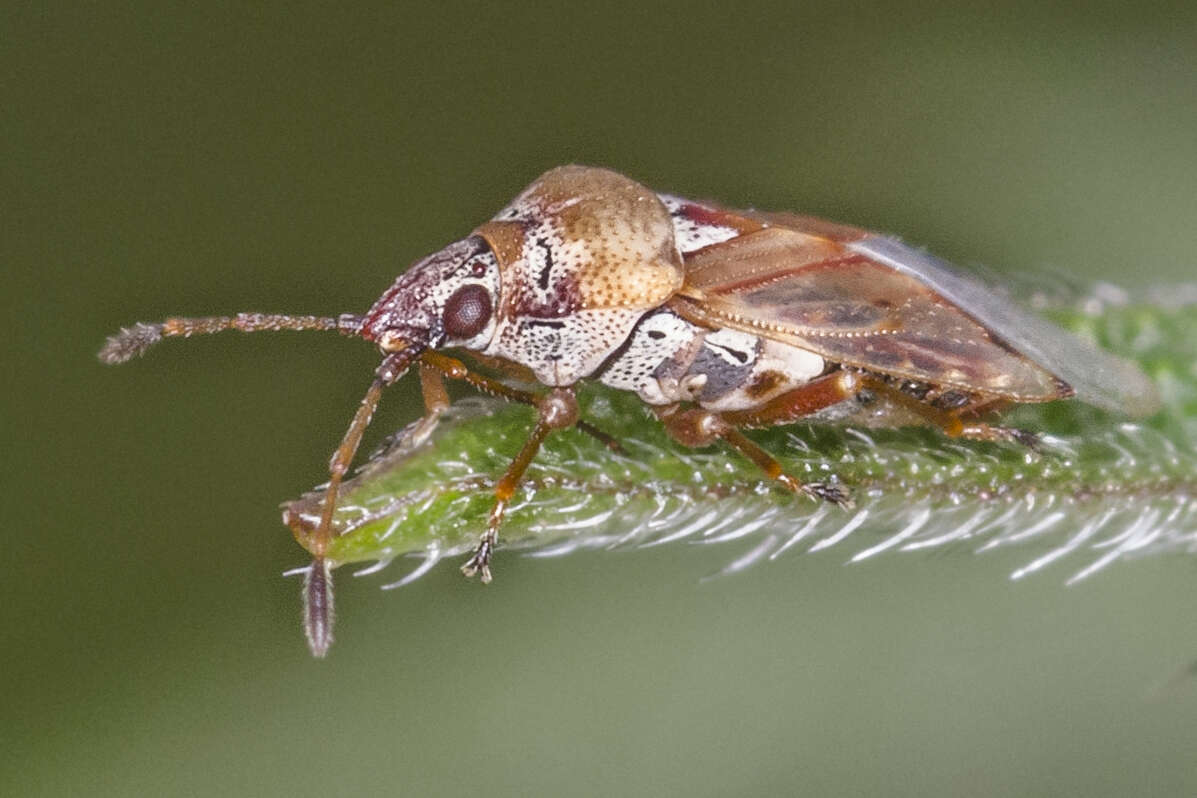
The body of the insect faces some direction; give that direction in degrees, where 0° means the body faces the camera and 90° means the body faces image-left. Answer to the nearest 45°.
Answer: approximately 90°
